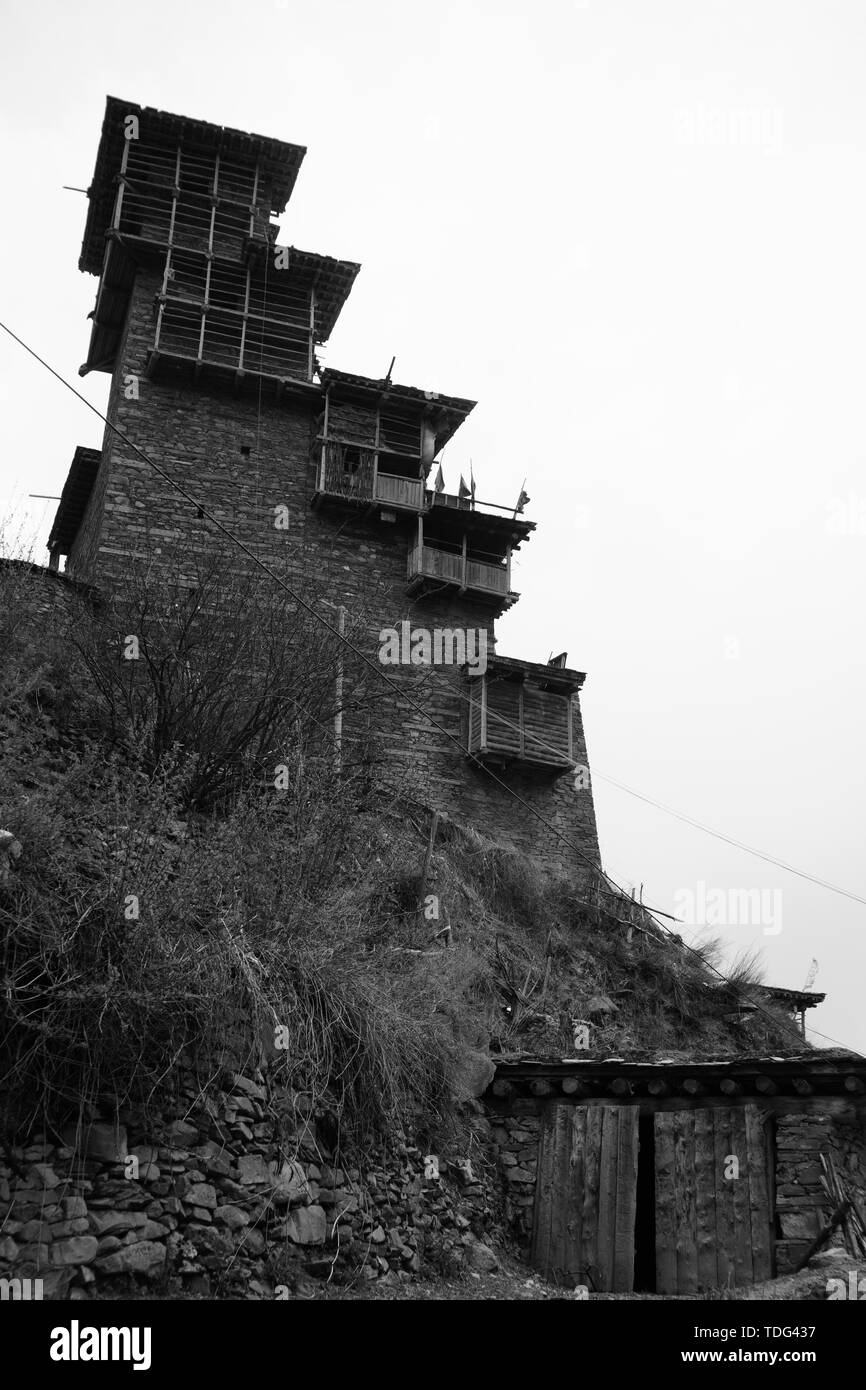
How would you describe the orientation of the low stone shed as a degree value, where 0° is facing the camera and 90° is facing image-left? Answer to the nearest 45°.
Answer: approximately 0°

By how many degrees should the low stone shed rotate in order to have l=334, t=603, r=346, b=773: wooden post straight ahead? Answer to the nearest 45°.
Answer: approximately 135° to its right

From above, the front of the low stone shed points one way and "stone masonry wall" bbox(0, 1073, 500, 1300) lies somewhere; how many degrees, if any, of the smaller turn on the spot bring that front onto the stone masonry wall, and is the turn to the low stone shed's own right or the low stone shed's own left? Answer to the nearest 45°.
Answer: approximately 45° to the low stone shed's own right
